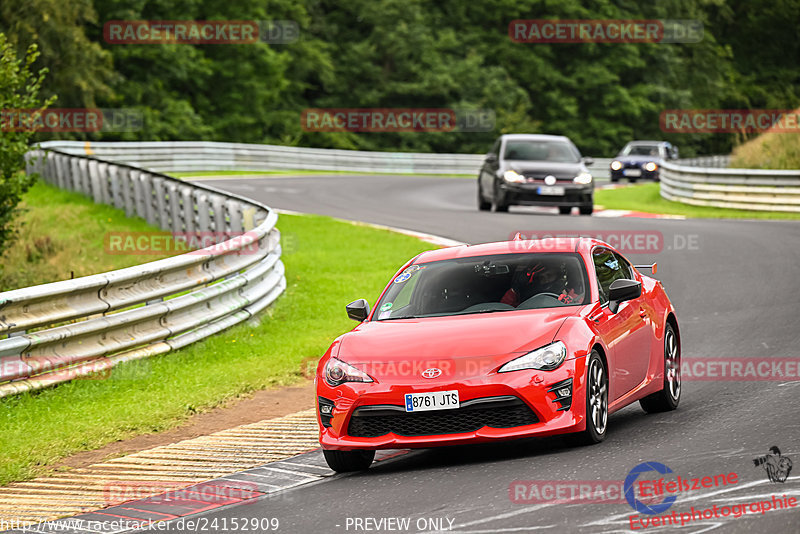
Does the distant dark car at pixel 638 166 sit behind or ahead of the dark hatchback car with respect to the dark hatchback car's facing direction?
behind

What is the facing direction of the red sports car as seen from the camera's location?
facing the viewer and to the left of the viewer

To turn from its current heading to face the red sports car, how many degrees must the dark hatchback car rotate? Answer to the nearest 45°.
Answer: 0° — it already faces it

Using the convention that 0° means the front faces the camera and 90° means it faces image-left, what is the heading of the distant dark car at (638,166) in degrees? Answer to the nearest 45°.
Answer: approximately 45°

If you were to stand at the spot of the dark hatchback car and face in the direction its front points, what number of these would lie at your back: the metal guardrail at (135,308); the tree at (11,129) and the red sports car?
0

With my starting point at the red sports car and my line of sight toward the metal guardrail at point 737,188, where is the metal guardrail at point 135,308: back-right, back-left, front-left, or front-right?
front-left

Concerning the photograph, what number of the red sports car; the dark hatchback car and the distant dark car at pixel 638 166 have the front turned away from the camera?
0

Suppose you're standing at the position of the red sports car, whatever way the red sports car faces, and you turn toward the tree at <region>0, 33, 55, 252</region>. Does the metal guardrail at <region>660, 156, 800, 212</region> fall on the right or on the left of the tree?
right

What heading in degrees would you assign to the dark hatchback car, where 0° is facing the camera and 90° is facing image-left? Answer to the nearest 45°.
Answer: approximately 0°

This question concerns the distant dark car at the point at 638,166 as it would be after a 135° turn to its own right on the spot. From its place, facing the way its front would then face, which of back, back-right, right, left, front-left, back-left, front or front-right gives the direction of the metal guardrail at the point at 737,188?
back

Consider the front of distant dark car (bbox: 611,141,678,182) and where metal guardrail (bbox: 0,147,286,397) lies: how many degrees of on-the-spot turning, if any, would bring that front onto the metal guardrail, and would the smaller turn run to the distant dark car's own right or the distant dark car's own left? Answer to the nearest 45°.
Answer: approximately 45° to the distant dark car's own left

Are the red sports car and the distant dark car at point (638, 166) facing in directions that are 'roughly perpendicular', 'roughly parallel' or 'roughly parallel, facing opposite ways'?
roughly parallel

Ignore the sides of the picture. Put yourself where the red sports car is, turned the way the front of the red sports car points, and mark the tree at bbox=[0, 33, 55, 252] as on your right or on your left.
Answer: on your right

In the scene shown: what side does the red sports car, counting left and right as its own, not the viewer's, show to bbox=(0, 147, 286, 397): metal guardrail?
right
